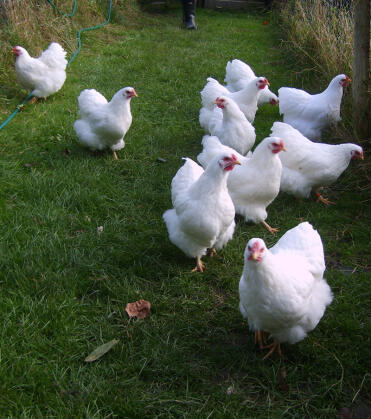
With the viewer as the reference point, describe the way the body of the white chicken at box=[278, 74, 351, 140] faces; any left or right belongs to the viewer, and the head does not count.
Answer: facing to the right of the viewer

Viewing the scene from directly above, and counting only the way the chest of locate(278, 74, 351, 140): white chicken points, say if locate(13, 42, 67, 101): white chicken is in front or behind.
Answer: behind

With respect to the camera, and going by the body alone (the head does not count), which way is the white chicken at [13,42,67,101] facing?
to the viewer's left

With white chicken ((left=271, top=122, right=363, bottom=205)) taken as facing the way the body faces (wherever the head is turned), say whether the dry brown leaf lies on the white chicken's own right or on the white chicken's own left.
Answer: on the white chicken's own right

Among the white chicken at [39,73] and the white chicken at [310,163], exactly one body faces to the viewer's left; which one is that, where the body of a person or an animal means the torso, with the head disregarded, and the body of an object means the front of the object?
the white chicken at [39,73]

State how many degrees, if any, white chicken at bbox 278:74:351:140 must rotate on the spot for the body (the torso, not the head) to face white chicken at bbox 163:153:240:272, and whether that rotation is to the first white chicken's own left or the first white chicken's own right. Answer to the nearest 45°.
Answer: approximately 90° to the first white chicken's own right

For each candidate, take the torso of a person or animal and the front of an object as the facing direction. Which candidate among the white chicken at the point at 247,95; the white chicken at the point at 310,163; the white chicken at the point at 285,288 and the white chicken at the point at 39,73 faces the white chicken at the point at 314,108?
the white chicken at the point at 247,95

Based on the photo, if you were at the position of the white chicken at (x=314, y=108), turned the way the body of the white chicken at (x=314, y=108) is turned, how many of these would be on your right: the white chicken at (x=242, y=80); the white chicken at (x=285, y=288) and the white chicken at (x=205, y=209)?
2

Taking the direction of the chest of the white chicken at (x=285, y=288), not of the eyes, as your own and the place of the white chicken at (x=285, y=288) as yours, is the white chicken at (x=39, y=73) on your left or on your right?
on your right

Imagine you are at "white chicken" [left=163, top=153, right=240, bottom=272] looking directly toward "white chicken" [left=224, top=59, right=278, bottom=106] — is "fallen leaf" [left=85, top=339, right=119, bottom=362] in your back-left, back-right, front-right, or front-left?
back-left

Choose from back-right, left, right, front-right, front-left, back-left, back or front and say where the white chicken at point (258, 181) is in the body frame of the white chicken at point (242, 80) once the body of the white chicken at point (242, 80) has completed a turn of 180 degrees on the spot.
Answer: left

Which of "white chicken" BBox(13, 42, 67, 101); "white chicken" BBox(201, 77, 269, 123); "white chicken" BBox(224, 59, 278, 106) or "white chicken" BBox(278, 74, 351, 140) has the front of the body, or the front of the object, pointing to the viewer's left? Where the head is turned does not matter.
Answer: "white chicken" BBox(13, 42, 67, 101)
